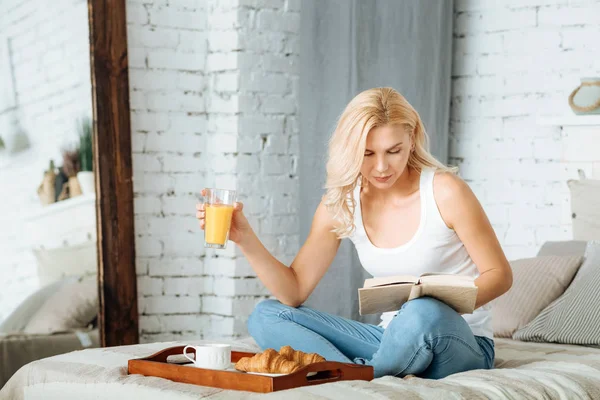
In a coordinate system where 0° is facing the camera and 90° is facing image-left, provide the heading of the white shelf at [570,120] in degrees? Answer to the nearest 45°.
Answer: approximately 0°

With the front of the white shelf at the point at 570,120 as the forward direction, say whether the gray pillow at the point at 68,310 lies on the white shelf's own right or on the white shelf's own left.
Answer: on the white shelf's own right

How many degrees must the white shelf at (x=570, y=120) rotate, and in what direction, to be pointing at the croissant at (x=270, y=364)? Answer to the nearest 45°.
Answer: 0° — it already faces it

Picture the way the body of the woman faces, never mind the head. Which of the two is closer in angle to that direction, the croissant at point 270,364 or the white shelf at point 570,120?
the croissant

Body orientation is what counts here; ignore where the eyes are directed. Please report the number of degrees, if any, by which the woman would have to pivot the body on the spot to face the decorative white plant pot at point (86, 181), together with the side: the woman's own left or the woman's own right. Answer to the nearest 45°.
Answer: approximately 90° to the woman's own right

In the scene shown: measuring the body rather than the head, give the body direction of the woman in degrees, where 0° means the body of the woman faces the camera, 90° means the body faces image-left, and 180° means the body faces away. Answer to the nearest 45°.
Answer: approximately 45°

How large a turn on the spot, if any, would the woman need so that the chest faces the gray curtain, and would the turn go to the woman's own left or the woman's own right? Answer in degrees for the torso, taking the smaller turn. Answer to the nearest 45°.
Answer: approximately 135° to the woman's own right

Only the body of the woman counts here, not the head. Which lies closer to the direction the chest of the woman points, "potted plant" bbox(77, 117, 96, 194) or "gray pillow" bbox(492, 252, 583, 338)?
the potted plant

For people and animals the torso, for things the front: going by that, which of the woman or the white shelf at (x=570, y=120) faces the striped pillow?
the white shelf

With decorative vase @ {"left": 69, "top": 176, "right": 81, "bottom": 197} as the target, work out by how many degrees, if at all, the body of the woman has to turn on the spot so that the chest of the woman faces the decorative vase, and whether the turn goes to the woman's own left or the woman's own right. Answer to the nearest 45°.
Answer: approximately 90° to the woman's own right

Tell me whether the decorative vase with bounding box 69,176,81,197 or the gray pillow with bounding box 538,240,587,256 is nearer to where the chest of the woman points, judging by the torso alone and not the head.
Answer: the decorative vase
